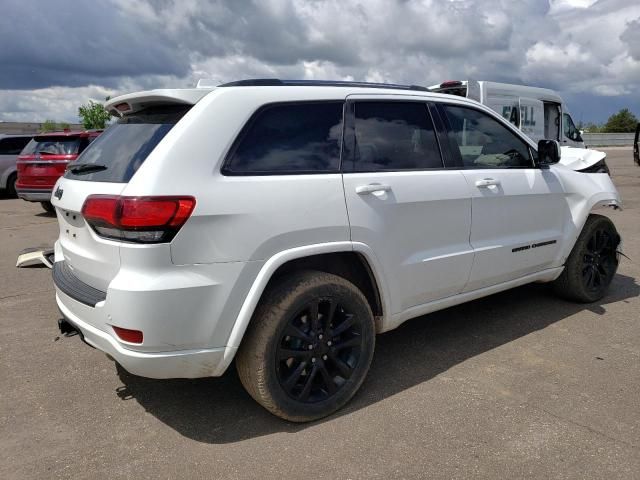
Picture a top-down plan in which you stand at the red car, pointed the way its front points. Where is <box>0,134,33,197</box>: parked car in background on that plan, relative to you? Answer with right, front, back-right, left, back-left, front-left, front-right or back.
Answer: front-left

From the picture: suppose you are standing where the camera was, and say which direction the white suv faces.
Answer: facing away from the viewer and to the right of the viewer

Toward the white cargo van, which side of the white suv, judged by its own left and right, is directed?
front

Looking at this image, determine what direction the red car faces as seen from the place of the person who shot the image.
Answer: facing away from the viewer and to the right of the viewer

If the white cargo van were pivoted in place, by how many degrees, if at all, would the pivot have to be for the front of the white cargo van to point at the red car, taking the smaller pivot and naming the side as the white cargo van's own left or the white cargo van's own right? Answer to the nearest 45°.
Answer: approximately 180°

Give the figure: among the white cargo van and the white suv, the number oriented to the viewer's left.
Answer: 0

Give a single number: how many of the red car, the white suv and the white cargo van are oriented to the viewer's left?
0

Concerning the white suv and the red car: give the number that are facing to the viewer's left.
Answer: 0

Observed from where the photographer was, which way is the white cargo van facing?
facing away from the viewer and to the right of the viewer

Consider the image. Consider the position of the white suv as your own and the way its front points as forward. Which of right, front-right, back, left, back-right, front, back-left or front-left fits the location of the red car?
left

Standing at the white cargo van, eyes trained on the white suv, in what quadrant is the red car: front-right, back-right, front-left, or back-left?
front-right

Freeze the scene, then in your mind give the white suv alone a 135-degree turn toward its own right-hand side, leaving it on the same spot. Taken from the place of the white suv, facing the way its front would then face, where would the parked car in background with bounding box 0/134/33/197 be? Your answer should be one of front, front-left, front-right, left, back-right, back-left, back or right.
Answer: back-right
